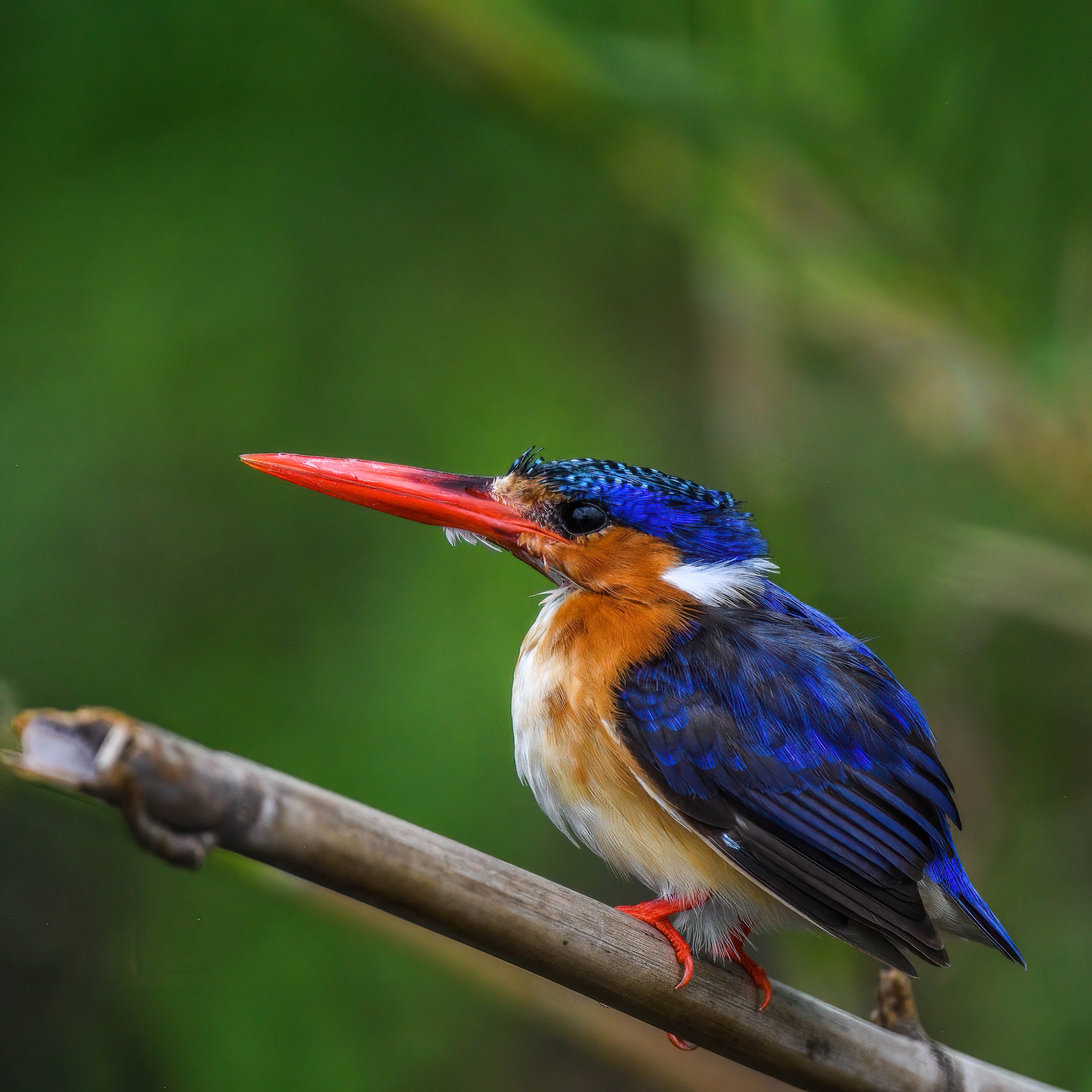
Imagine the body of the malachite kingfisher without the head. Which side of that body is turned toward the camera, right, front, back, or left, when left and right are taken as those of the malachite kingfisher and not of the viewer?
left
